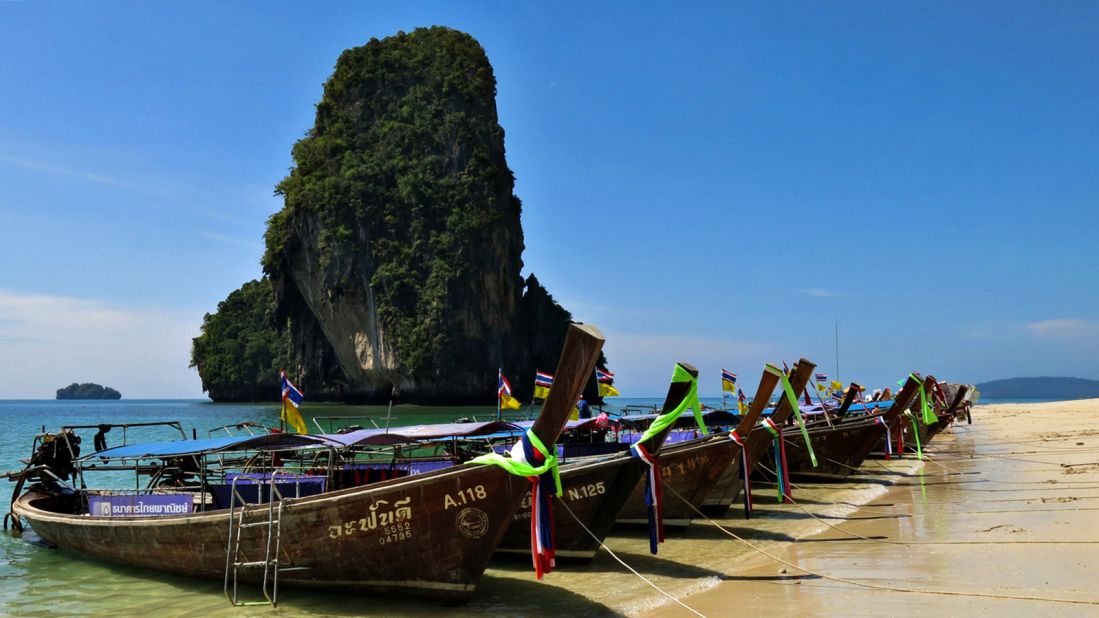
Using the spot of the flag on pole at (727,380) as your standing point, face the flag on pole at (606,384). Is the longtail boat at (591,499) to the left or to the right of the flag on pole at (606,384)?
left

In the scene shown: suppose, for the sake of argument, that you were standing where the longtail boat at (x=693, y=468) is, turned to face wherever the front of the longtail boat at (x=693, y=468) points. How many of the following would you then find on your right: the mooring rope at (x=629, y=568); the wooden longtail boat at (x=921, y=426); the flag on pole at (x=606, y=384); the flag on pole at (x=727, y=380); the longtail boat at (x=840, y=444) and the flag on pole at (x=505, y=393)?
1

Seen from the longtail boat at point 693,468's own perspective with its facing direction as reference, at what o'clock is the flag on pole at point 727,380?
The flag on pole is roughly at 9 o'clock from the longtail boat.

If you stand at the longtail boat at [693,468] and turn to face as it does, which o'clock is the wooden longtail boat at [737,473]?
The wooden longtail boat is roughly at 10 o'clock from the longtail boat.

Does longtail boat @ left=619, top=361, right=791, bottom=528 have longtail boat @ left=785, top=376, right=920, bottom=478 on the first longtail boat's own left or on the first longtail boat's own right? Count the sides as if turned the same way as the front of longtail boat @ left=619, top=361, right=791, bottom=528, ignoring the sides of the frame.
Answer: on the first longtail boat's own left

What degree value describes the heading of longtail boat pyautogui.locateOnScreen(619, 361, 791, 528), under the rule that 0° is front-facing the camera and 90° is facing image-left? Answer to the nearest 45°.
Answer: approximately 270°

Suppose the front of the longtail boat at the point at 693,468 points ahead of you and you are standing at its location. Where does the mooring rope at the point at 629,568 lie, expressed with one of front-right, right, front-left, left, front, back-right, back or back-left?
right

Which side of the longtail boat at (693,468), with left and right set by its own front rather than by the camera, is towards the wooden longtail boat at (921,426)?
left

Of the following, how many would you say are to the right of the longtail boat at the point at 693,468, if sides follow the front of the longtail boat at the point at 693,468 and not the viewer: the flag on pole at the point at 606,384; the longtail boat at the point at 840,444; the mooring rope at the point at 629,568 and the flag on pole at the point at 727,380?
1

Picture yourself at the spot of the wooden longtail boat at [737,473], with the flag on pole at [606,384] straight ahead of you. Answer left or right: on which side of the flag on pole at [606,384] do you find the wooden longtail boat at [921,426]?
right
